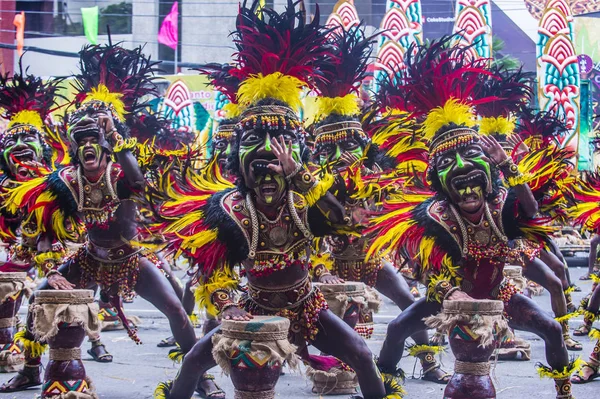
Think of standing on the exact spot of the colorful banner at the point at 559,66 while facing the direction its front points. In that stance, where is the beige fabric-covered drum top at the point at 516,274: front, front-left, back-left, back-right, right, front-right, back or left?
front

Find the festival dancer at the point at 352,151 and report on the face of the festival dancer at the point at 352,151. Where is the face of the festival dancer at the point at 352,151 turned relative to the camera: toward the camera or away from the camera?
toward the camera

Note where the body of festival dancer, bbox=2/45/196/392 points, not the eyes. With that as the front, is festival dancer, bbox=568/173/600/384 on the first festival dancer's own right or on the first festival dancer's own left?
on the first festival dancer's own left

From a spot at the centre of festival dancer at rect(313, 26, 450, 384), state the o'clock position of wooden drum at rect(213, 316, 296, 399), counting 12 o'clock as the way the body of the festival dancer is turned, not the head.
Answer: The wooden drum is roughly at 12 o'clock from the festival dancer.

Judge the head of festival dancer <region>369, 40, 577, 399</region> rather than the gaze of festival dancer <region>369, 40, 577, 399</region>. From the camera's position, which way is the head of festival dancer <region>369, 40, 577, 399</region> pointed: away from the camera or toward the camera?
toward the camera

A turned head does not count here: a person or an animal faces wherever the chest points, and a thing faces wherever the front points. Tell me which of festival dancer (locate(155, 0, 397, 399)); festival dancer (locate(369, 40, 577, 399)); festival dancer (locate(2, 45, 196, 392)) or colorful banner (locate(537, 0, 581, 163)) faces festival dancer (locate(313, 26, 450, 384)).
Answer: the colorful banner

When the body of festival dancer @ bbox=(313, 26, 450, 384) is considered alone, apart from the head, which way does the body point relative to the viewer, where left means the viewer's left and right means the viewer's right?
facing the viewer

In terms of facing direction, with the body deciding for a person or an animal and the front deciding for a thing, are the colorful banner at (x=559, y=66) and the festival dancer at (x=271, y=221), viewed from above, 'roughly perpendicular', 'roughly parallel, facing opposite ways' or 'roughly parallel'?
roughly parallel

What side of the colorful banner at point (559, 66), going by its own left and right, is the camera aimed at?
front

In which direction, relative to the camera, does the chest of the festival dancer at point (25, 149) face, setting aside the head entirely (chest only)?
toward the camera

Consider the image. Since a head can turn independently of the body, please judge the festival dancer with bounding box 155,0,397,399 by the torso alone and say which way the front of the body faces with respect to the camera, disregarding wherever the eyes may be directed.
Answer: toward the camera
